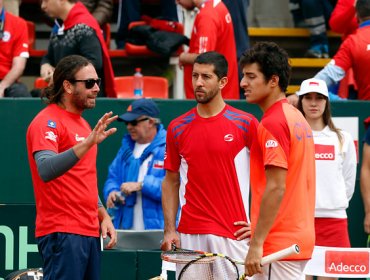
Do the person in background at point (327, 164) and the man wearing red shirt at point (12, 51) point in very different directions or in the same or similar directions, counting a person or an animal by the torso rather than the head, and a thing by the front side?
same or similar directions

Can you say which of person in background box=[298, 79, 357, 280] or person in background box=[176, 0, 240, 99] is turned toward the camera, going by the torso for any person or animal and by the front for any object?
person in background box=[298, 79, 357, 280]

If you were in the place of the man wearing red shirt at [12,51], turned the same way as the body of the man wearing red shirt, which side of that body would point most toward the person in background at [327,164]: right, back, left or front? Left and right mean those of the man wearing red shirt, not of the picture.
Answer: left

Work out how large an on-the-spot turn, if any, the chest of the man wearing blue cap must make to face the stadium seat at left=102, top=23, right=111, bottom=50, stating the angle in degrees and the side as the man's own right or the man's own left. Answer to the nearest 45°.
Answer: approximately 135° to the man's own right

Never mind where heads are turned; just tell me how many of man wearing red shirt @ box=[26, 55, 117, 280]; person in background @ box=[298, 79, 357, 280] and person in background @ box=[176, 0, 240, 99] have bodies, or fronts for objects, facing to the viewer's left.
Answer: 1

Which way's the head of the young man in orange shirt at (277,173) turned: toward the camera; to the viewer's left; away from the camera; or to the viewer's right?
to the viewer's left

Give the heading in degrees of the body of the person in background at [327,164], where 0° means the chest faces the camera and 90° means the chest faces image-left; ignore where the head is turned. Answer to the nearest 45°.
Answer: approximately 0°

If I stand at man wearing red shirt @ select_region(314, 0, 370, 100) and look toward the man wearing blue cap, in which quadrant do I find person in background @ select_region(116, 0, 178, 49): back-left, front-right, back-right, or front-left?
front-right
